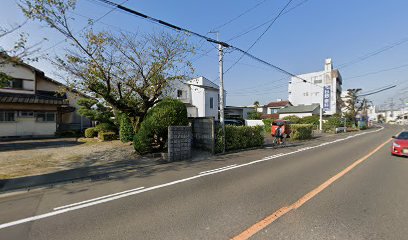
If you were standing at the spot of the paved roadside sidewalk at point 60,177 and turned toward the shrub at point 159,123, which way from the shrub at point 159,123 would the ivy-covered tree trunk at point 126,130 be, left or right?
left

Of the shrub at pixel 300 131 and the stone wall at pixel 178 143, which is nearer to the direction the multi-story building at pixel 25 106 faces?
the stone wall

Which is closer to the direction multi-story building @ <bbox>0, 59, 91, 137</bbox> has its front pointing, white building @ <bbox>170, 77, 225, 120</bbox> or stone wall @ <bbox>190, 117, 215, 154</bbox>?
the stone wall

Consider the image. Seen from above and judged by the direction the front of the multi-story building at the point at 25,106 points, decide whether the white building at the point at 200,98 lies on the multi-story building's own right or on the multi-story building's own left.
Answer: on the multi-story building's own left

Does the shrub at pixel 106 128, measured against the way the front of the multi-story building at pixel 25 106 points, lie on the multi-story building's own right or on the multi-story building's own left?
on the multi-story building's own left

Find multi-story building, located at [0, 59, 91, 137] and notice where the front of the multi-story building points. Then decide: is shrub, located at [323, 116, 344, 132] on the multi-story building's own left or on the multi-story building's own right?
on the multi-story building's own left
